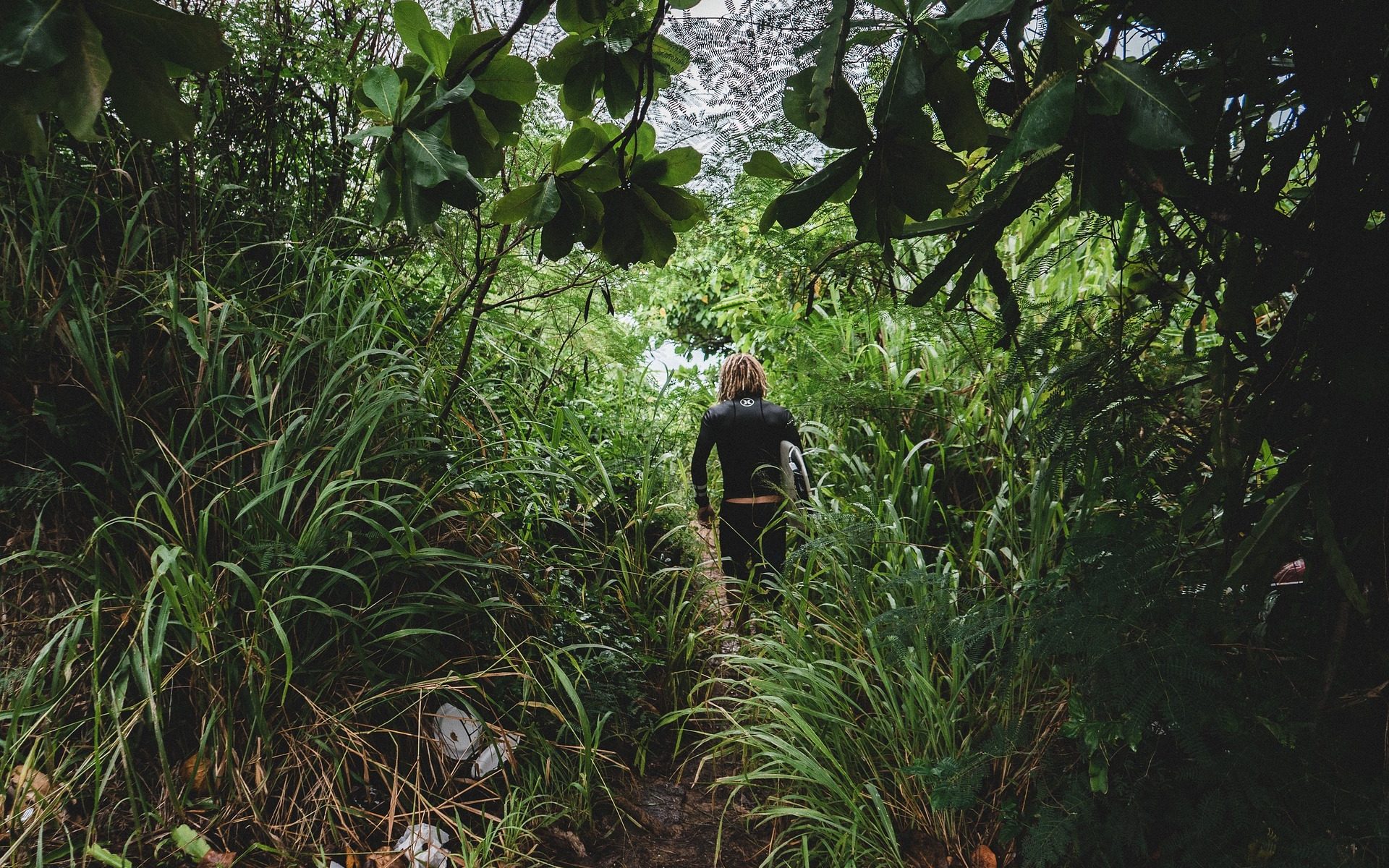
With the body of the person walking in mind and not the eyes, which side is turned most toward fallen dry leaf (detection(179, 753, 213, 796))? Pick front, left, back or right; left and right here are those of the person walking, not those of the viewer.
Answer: back

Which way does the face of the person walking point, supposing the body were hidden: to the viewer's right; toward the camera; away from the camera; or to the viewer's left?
away from the camera

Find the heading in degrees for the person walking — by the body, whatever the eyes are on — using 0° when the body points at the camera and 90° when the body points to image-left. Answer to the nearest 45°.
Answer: approximately 180°

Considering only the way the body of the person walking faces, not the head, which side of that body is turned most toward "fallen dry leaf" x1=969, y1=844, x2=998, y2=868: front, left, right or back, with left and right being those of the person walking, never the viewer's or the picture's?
back

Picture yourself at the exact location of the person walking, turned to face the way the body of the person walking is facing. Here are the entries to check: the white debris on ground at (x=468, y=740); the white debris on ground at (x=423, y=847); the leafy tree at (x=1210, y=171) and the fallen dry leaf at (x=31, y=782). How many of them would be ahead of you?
0

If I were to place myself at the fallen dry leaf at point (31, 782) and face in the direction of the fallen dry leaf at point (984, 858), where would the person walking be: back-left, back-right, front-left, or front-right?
front-left

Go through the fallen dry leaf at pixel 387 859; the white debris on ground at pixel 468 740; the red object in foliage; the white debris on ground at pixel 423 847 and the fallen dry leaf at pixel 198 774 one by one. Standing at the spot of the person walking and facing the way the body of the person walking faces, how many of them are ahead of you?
0

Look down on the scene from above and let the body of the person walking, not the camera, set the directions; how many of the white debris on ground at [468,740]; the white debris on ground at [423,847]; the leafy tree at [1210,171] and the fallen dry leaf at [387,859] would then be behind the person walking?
4

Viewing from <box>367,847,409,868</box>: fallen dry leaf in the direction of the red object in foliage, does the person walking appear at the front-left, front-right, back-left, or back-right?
front-left

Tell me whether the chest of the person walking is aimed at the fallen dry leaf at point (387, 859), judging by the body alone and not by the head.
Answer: no

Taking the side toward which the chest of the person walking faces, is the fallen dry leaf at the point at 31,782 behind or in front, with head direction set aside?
behind

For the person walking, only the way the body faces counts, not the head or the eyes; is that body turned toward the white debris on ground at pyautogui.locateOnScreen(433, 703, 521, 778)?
no

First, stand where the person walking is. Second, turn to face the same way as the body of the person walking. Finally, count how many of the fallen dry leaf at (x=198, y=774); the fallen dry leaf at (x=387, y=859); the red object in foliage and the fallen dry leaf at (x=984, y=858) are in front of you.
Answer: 0

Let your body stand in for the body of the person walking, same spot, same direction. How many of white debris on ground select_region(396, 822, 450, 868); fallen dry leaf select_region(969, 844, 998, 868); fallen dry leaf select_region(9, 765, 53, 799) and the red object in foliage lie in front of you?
0

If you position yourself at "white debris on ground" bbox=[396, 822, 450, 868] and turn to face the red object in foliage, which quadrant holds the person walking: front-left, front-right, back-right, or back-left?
front-left

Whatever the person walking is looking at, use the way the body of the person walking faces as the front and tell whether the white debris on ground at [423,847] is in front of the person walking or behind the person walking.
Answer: behind
